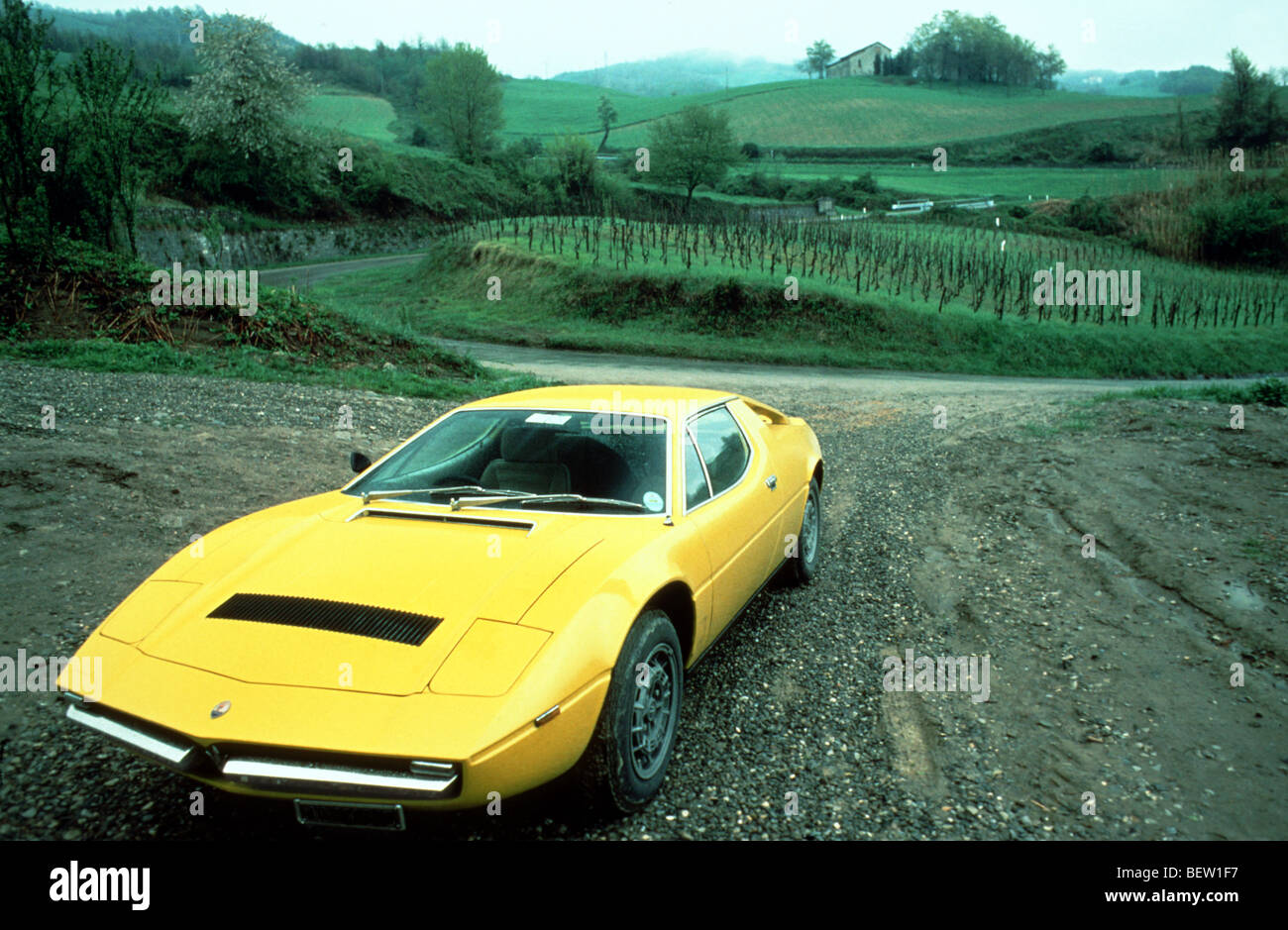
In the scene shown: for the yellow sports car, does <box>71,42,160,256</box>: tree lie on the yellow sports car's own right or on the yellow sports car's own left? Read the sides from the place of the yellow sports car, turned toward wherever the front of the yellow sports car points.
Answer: on the yellow sports car's own right

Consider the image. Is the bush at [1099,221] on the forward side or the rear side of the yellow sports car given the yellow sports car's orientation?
on the rear side

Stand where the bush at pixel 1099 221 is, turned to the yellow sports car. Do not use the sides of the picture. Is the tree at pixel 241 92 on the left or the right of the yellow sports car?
right

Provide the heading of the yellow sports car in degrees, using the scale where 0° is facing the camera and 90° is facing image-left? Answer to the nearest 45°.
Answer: approximately 45°

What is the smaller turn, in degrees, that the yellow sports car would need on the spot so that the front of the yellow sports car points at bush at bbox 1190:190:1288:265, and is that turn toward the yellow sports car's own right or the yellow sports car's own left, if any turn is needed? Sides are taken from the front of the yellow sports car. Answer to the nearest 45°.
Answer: approximately 180°

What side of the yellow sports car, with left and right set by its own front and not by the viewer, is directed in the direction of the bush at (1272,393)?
back
